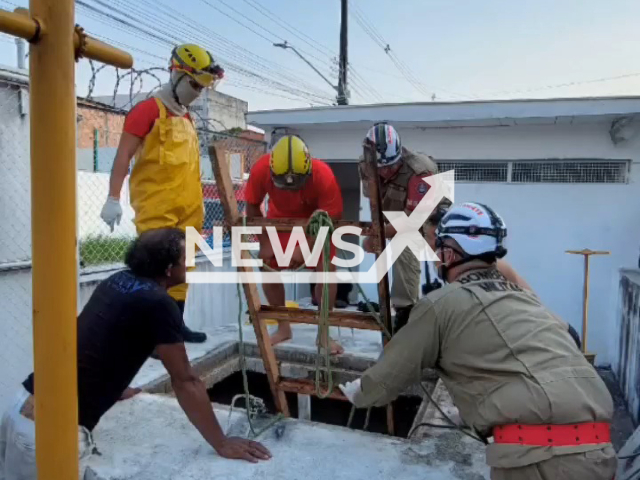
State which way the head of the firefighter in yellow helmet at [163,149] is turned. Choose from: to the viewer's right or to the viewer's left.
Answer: to the viewer's right

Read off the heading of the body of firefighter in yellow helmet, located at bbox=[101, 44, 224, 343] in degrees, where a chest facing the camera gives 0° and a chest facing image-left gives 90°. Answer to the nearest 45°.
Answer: approximately 315°

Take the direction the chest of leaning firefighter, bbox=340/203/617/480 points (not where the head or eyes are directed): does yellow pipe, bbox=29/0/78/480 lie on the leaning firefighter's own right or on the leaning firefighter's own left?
on the leaning firefighter's own left

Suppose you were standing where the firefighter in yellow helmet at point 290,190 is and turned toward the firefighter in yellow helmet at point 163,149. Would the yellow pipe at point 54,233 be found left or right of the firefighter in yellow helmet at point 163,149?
left

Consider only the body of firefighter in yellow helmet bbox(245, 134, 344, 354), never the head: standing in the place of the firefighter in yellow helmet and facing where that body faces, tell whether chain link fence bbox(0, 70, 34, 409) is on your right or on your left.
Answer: on your right

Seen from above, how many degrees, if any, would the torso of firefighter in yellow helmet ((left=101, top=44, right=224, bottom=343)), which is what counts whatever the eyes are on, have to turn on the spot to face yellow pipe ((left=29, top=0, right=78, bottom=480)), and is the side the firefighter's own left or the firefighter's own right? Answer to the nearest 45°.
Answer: approximately 45° to the firefighter's own right

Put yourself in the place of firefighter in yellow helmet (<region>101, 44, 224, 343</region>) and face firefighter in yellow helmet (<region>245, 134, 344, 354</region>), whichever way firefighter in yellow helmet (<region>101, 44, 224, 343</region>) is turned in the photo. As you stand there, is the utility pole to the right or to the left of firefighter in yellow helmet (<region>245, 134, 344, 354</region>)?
left

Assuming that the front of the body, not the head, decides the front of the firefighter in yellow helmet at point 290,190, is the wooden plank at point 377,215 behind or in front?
in front

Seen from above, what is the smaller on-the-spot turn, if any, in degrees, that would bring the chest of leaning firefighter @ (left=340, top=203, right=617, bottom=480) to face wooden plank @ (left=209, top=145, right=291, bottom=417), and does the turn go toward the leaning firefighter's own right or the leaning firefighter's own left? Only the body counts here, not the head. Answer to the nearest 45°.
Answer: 0° — they already face it

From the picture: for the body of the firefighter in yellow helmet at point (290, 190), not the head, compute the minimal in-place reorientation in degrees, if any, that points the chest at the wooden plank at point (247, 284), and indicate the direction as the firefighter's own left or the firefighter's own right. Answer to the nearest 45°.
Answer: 0° — they already face it

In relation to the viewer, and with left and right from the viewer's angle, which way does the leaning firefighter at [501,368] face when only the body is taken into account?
facing away from the viewer and to the left of the viewer

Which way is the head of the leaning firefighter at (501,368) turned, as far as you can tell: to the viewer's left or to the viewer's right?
to the viewer's left

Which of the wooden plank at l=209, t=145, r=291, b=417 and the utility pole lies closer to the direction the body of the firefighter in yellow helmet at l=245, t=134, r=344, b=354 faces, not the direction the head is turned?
the wooden plank

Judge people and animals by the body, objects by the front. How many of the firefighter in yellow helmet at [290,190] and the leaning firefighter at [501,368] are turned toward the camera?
1

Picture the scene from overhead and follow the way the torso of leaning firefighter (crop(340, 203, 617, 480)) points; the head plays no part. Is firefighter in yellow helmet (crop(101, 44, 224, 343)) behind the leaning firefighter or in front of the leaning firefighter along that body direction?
in front
